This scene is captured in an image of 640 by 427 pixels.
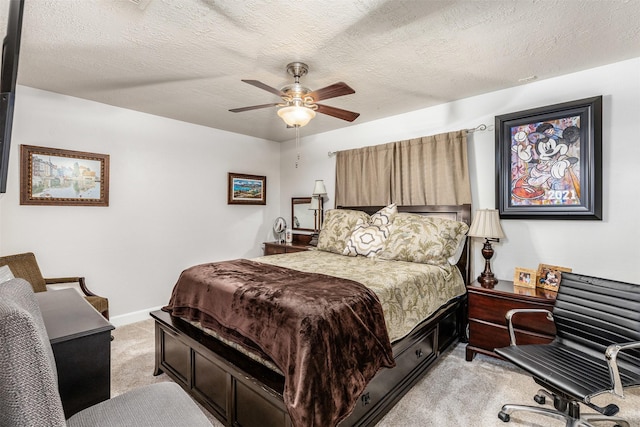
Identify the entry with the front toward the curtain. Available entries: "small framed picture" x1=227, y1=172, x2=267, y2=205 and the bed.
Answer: the small framed picture

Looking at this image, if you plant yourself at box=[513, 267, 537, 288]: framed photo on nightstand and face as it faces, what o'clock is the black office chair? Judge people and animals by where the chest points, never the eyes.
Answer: The black office chair is roughly at 10 o'clock from the framed photo on nightstand.

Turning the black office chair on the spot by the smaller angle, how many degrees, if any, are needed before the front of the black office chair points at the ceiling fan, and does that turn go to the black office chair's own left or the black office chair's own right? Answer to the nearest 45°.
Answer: approximately 45° to the black office chair's own right

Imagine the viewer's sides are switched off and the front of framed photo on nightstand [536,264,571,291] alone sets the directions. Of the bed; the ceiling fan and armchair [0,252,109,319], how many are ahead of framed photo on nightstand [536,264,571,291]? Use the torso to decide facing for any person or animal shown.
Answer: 3

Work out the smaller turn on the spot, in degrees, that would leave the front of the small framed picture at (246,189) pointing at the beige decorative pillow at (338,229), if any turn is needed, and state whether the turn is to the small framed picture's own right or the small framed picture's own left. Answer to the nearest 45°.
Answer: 0° — it already faces it

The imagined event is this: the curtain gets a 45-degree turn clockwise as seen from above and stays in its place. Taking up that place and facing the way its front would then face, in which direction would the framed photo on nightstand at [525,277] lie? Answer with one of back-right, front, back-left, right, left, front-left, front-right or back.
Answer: back-left

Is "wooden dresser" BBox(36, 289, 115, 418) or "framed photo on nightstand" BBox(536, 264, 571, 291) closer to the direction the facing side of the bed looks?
the wooden dresser

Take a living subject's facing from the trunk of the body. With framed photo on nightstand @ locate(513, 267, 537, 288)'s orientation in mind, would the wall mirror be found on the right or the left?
on its right

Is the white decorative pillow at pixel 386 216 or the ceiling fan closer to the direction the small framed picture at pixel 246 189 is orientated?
the white decorative pillow

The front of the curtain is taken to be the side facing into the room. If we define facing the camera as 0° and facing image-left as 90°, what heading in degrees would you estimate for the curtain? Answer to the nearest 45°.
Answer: approximately 45°

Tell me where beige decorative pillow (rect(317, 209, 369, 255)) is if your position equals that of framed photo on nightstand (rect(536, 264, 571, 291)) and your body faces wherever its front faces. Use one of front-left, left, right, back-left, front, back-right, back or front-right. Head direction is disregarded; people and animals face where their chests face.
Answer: front-right

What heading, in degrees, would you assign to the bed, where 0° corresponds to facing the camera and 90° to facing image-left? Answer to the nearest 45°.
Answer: approximately 45°
